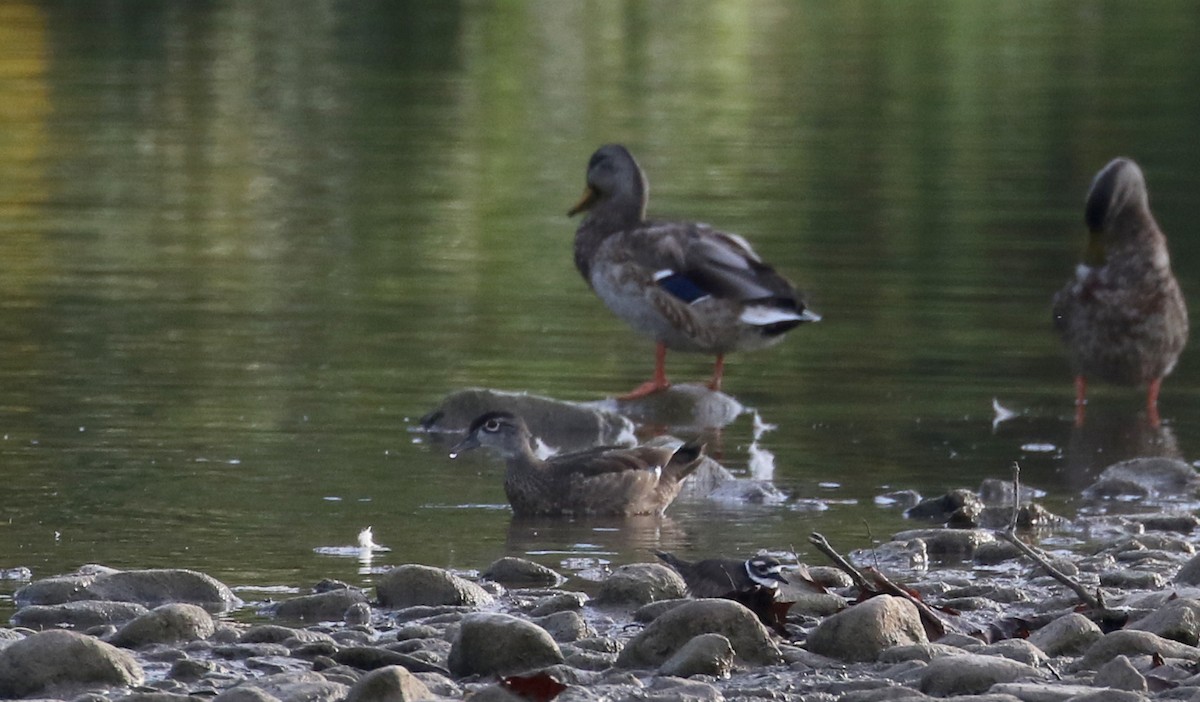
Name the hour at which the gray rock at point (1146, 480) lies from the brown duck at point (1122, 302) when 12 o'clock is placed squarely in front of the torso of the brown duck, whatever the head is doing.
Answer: The gray rock is roughly at 12 o'clock from the brown duck.

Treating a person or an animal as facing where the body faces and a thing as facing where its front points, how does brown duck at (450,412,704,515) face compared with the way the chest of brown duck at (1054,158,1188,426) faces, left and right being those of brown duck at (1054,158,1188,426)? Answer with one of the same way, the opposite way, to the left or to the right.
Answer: to the right

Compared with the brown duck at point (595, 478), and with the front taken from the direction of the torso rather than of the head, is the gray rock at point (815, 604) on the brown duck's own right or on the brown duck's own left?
on the brown duck's own left

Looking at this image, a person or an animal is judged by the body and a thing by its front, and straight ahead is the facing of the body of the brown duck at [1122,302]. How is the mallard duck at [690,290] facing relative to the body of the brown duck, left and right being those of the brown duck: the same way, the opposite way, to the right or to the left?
to the right

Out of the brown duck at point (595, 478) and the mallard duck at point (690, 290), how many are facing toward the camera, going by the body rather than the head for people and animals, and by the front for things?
0

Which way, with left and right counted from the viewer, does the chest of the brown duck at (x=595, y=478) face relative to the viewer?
facing to the left of the viewer

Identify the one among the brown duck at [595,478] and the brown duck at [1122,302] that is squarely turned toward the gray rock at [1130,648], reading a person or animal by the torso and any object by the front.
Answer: the brown duck at [1122,302]

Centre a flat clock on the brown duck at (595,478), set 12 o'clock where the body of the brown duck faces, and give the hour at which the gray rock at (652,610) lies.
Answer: The gray rock is roughly at 9 o'clock from the brown duck.

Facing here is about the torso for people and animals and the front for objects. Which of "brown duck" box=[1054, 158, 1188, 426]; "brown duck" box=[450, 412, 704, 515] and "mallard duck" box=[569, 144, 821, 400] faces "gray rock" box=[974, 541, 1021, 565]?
"brown duck" box=[1054, 158, 1188, 426]

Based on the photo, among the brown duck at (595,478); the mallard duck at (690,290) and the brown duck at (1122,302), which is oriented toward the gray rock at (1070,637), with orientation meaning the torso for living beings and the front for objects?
the brown duck at (1122,302)

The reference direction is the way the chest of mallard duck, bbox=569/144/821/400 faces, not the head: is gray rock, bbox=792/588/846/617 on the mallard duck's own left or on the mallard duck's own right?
on the mallard duck's own left

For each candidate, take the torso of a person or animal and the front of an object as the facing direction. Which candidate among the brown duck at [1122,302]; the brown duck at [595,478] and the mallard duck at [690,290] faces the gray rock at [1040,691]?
the brown duck at [1122,302]

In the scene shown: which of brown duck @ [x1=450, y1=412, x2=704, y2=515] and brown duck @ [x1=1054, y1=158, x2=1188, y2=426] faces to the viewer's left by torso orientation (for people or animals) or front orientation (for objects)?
brown duck @ [x1=450, y1=412, x2=704, y2=515]

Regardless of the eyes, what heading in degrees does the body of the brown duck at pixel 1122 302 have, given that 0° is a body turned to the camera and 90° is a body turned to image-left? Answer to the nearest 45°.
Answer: approximately 0°

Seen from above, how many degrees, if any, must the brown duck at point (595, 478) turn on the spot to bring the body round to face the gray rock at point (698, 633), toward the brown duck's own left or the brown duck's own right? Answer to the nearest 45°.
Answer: approximately 90° to the brown duck's own left

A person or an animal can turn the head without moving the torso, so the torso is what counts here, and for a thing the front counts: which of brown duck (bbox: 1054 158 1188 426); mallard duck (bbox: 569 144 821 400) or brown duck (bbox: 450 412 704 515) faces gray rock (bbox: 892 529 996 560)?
brown duck (bbox: 1054 158 1188 426)

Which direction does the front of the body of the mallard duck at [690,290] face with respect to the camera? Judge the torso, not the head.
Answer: to the viewer's left
